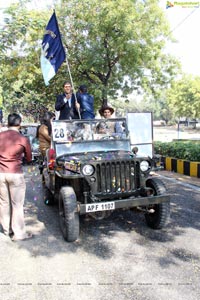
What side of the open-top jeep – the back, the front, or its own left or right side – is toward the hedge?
left

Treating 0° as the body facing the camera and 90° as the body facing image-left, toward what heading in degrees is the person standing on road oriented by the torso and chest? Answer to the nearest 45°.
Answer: approximately 225°

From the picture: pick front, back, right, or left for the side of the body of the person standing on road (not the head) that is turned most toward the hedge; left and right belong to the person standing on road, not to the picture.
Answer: front

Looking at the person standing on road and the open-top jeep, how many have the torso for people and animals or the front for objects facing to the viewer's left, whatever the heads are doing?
0

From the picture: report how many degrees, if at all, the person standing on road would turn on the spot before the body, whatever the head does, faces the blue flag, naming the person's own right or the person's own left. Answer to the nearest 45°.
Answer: approximately 45° to the person's own left

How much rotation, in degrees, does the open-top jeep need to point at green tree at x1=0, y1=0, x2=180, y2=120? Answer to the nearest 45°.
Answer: approximately 135° to its left

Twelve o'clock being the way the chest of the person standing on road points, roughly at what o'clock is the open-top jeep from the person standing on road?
The open-top jeep is roughly at 2 o'clock from the person standing on road.

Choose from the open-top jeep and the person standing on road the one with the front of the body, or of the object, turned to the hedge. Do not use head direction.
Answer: the person standing on road

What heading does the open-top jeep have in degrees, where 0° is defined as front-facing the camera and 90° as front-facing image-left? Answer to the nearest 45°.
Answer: approximately 315°
